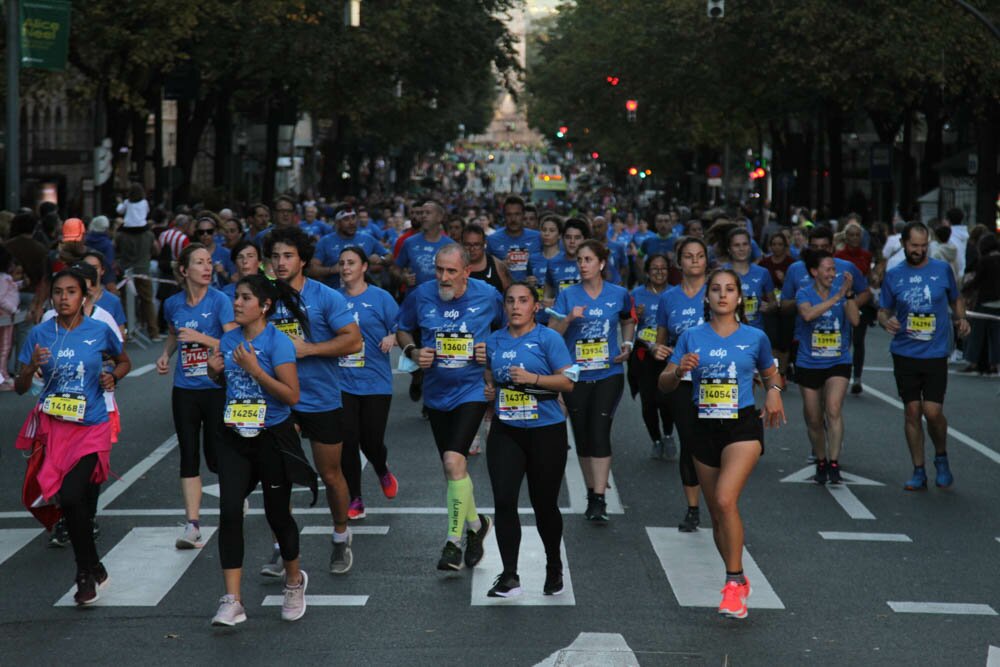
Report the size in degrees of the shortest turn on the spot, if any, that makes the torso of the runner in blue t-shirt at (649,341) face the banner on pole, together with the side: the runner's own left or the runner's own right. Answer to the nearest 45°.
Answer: approximately 135° to the runner's own right

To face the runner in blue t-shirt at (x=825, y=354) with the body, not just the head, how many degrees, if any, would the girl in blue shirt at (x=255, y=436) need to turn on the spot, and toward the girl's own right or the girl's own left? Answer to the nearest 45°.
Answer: approximately 180°

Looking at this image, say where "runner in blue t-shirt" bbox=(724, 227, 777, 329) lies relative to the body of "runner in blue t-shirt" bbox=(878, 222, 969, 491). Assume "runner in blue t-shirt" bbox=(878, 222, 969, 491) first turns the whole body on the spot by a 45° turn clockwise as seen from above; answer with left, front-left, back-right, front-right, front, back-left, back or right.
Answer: right

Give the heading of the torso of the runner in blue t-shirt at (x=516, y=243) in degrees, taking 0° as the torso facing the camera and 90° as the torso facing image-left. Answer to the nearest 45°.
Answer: approximately 0°

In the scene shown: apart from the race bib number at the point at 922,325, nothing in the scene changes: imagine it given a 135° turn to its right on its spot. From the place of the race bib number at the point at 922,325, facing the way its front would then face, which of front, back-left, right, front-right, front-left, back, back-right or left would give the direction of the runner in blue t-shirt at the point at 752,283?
front

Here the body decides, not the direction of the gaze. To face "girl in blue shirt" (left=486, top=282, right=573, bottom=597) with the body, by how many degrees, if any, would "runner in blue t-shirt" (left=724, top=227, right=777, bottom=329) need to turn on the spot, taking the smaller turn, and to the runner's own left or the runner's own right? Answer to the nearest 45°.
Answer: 0° — they already face them

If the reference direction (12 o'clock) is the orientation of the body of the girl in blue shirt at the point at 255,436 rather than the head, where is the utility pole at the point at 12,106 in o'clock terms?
The utility pole is roughly at 4 o'clock from the girl in blue shirt.

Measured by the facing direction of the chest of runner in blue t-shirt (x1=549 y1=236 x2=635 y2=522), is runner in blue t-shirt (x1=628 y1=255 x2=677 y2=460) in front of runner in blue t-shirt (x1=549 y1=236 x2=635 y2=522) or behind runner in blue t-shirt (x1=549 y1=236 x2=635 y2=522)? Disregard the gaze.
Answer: behind

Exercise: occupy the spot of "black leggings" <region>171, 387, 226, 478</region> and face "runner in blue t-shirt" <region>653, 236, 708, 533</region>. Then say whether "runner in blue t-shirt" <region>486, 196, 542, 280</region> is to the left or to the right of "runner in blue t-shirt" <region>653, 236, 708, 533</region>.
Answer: left

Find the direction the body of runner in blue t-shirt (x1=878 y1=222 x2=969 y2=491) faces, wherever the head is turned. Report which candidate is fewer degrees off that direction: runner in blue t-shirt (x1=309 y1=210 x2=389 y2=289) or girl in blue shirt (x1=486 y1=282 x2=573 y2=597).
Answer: the girl in blue shirt

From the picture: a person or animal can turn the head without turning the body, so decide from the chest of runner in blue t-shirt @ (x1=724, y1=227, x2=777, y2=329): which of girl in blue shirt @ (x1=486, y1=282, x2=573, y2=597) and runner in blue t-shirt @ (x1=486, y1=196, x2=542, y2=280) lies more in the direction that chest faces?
the girl in blue shirt

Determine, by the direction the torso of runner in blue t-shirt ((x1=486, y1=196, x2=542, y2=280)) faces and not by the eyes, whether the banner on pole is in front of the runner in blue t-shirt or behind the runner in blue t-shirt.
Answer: behind

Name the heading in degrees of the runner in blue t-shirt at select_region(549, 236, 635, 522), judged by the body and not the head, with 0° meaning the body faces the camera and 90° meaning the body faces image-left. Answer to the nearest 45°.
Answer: approximately 0°

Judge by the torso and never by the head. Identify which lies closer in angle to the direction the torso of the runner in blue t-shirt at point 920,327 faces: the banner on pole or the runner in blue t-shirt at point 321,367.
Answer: the runner in blue t-shirt

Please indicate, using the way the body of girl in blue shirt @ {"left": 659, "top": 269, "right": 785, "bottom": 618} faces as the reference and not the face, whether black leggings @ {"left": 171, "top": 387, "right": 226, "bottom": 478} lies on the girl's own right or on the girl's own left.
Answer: on the girl's own right
